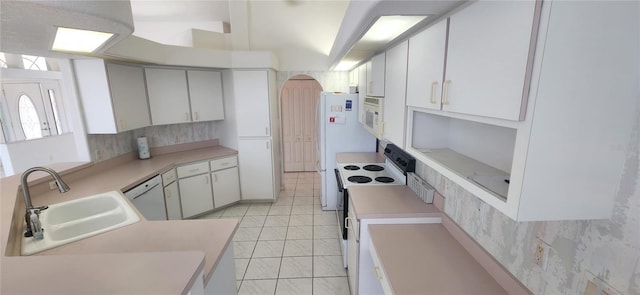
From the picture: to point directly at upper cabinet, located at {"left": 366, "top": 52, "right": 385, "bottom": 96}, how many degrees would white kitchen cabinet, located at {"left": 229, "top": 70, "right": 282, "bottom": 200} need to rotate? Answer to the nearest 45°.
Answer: approximately 45° to its left

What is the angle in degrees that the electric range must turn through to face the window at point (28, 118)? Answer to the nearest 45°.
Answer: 0° — it already faces it

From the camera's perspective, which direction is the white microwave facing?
to the viewer's left

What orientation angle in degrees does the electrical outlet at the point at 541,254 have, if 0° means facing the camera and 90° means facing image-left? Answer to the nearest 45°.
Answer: approximately 45°

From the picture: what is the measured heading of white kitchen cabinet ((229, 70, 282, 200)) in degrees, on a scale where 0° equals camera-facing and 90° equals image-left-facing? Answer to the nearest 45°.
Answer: approximately 0°

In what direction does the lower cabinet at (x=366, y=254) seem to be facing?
to the viewer's left

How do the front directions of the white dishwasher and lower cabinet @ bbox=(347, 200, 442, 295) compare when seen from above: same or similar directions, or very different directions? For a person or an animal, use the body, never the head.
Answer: very different directions

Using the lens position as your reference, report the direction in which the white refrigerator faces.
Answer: facing to the left of the viewer

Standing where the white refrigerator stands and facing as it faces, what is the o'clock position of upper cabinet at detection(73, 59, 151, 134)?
The upper cabinet is roughly at 11 o'clock from the white refrigerator.

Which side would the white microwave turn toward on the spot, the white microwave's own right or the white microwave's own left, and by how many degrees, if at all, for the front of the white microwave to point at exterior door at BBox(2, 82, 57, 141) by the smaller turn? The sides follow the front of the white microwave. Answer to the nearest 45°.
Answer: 0° — it already faces it

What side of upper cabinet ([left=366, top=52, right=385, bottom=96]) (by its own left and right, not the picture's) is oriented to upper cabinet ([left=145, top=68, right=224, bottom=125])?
front
